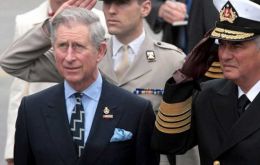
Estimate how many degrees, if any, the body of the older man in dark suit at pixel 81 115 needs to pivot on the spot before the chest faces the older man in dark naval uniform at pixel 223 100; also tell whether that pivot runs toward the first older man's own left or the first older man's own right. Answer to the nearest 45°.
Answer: approximately 90° to the first older man's own left

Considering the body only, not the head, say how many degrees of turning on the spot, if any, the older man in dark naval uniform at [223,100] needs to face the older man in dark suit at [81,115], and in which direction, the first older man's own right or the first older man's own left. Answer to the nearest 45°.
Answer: approximately 45° to the first older man's own right

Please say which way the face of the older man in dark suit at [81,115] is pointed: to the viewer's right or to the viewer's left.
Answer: to the viewer's left

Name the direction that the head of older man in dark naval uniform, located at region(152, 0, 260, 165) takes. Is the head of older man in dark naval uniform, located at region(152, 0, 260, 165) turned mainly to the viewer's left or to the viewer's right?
to the viewer's left
